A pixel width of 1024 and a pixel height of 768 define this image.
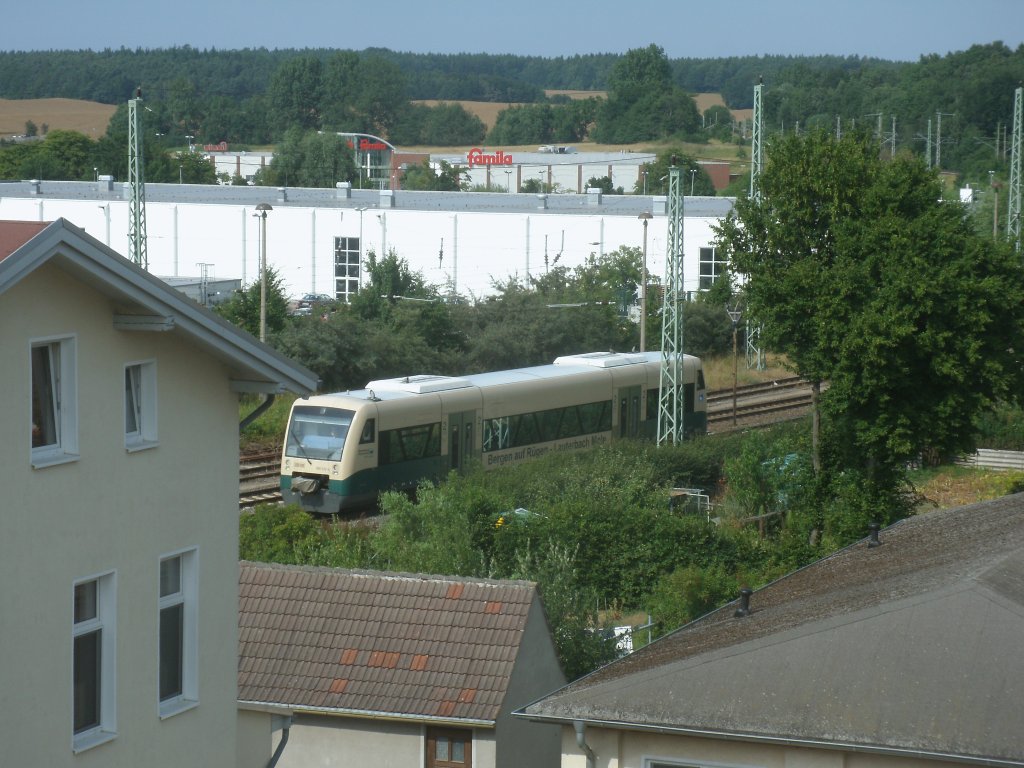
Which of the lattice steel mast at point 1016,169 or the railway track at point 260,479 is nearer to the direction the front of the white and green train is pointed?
the railway track

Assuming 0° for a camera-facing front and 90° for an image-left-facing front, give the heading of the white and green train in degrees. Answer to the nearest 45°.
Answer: approximately 45°

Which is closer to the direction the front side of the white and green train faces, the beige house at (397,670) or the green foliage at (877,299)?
the beige house

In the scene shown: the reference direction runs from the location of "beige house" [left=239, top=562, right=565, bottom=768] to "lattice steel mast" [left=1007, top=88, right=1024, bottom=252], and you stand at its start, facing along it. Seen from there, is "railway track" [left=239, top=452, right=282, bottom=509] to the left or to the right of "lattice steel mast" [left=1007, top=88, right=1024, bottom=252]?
left

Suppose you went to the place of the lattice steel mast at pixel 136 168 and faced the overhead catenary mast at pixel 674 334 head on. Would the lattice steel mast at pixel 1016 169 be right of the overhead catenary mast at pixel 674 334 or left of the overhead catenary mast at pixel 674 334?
left

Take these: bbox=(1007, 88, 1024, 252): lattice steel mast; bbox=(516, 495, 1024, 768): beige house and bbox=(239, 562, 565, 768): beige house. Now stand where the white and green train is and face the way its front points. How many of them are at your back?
1

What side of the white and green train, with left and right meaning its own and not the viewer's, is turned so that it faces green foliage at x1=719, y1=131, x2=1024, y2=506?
left

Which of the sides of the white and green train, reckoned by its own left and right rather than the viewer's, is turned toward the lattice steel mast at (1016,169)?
back
